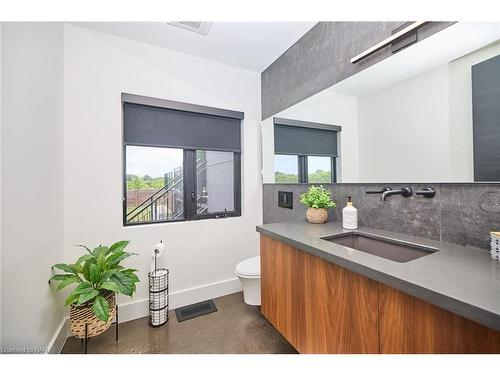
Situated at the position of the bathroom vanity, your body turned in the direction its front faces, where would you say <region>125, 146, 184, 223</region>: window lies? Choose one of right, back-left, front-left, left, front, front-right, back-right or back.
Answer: front-right

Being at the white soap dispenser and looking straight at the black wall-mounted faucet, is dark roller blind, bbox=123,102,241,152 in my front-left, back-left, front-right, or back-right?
back-right

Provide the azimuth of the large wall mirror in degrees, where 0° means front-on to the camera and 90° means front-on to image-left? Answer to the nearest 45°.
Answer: approximately 45°

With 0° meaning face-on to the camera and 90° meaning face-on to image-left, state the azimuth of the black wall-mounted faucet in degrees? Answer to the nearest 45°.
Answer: approximately 45°

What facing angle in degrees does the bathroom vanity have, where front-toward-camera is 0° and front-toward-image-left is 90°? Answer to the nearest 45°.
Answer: approximately 45°

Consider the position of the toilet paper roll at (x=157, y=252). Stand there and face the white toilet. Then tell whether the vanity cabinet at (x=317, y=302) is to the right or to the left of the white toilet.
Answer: right

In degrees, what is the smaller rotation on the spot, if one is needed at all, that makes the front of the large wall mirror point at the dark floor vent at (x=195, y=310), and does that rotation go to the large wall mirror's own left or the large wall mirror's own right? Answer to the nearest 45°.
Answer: approximately 45° to the large wall mirror's own right

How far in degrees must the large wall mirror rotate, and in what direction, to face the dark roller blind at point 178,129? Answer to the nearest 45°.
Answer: approximately 45° to its right
